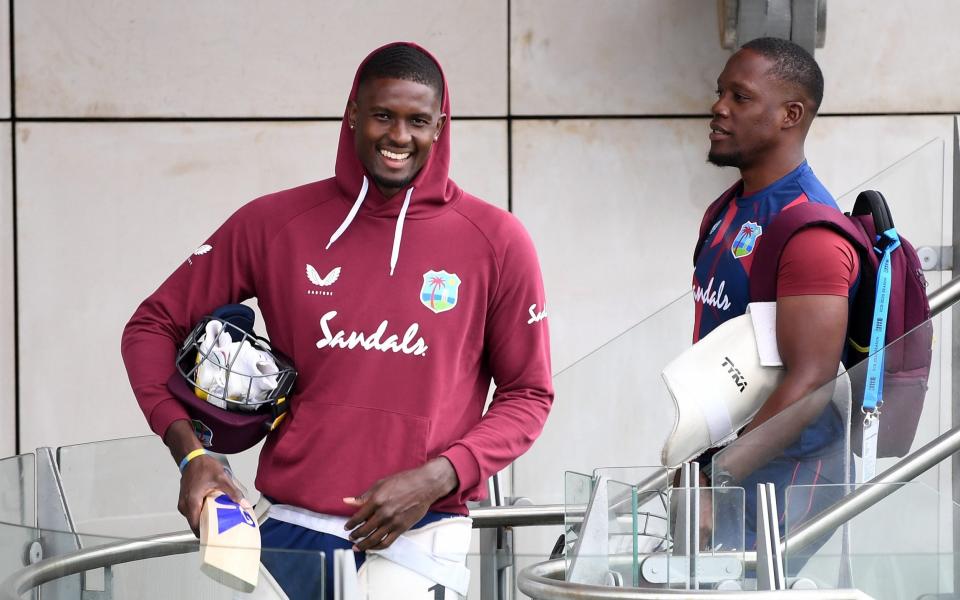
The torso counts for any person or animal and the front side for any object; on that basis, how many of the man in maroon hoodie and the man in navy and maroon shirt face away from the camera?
0

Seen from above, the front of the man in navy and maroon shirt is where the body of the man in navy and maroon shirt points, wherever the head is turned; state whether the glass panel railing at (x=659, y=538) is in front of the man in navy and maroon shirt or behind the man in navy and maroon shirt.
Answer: in front

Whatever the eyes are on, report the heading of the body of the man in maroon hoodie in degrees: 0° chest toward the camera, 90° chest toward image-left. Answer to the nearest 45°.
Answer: approximately 0°

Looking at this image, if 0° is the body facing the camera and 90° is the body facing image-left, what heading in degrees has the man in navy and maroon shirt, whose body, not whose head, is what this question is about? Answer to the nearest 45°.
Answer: approximately 45°

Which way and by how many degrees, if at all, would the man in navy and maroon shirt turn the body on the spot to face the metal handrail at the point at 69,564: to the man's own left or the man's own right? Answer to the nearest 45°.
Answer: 0° — they already face it

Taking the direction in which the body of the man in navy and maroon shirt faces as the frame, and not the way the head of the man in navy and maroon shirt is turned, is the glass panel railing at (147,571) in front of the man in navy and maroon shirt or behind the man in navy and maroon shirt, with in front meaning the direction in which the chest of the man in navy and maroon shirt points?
in front

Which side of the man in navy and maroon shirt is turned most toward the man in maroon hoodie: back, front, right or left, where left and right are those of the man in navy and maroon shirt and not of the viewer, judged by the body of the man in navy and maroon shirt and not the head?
front
